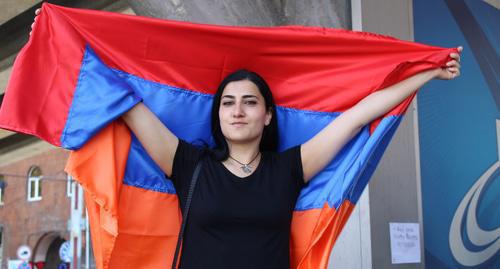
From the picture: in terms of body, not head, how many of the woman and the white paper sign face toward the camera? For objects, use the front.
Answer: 2

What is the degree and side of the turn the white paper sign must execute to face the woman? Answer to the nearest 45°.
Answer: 0° — it already faces them

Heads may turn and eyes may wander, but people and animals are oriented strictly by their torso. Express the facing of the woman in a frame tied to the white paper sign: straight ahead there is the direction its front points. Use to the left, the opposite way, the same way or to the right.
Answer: the same way

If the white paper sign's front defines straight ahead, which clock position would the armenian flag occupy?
The armenian flag is roughly at 1 o'clock from the white paper sign.

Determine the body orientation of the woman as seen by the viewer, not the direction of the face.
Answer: toward the camera

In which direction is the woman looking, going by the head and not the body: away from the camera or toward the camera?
toward the camera

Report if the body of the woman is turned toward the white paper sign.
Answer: no

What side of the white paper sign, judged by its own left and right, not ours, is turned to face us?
front
